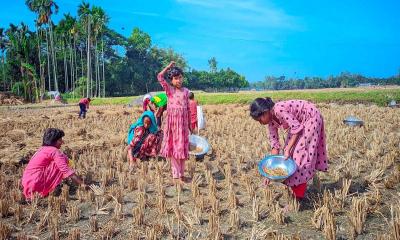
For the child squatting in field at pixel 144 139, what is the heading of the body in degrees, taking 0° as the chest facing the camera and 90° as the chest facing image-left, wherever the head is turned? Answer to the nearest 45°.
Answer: approximately 0°

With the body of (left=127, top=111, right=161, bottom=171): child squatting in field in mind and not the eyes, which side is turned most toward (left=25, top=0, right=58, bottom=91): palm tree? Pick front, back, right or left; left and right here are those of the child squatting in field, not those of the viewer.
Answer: back

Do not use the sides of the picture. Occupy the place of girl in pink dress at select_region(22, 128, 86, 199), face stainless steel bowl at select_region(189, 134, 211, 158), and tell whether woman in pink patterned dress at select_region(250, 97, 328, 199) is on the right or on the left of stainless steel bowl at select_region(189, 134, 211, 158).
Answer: right

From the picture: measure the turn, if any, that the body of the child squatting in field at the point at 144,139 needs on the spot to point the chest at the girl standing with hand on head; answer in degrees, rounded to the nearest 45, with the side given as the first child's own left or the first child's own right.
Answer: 0° — they already face them

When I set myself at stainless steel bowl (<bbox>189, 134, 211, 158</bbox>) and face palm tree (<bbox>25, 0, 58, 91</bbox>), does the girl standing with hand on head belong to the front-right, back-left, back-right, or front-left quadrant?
back-left

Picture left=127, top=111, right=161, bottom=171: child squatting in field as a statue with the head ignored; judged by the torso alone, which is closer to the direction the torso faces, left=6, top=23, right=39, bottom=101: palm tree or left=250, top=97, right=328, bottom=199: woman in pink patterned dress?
the woman in pink patterned dress

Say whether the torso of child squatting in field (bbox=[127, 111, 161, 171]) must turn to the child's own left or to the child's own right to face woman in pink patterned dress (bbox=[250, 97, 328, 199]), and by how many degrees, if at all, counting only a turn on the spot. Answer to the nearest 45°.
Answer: approximately 45° to the child's own left

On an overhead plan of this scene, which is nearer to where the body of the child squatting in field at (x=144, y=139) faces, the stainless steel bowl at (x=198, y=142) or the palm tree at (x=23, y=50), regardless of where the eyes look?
the stainless steel bowl

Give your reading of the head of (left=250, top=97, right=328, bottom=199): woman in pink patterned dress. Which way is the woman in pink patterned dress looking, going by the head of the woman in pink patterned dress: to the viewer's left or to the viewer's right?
to the viewer's left

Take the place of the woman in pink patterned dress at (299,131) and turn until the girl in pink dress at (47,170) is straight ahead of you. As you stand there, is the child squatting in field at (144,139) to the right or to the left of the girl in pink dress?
right

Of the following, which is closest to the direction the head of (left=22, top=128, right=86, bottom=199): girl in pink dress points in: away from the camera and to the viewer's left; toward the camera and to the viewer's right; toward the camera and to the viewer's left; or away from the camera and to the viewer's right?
away from the camera and to the viewer's right

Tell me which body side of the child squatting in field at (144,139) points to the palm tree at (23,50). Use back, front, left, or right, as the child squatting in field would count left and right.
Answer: back

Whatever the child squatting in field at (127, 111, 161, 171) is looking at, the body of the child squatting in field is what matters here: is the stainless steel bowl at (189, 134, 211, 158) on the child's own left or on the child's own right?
on the child's own left

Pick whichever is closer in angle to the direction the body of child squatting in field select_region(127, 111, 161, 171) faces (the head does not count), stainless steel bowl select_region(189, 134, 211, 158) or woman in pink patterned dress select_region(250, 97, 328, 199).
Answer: the woman in pink patterned dress
